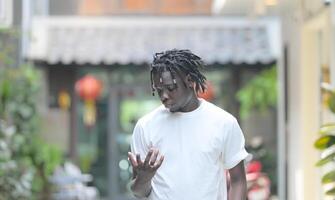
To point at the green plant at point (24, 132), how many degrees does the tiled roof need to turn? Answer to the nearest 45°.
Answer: approximately 45° to its right

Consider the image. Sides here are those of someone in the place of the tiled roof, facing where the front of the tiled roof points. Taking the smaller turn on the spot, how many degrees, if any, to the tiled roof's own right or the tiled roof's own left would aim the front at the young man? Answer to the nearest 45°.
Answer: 0° — it already faces them

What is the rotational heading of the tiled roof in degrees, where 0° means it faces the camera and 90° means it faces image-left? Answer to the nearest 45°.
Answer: approximately 0°

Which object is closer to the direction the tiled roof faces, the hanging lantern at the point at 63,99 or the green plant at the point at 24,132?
the green plant
